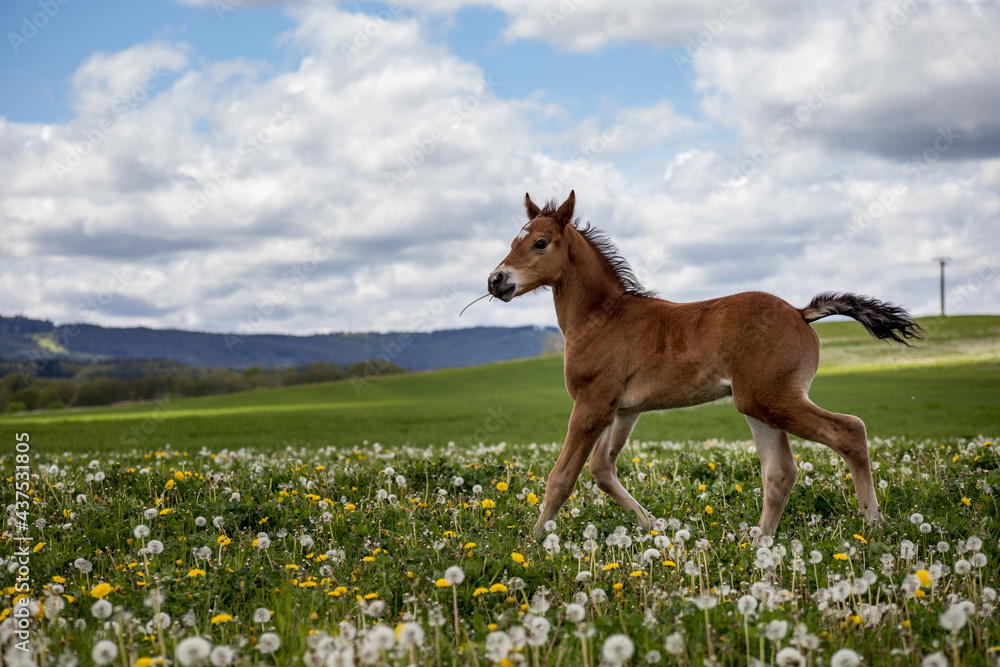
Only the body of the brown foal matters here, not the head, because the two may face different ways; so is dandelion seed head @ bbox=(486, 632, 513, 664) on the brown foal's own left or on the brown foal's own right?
on the brown foal's own left

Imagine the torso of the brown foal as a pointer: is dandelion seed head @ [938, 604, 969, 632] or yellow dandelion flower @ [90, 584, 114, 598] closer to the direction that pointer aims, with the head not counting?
the yellow dandelion flower

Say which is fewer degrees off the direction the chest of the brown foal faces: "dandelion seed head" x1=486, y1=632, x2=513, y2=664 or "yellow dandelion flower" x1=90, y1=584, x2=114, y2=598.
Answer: the yellow dandelion flower

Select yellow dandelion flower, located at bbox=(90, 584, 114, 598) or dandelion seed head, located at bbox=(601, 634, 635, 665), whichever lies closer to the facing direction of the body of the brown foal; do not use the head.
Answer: the yellow dandelion flower

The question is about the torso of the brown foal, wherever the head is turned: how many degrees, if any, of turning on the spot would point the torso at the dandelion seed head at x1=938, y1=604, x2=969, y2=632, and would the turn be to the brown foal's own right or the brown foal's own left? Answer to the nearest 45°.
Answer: approximately 90° to the brown foal's own left

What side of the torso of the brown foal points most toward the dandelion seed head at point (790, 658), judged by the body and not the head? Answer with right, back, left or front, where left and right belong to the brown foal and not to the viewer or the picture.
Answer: left

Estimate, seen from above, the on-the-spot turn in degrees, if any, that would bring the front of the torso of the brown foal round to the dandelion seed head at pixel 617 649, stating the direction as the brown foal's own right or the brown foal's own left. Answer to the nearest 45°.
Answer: approximately 90° to the brown foal's own left

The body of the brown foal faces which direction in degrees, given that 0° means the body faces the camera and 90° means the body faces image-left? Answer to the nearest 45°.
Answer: approximately 90°

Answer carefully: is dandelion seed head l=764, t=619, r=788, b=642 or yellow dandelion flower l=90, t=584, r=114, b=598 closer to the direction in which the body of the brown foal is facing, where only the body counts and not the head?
the yellow dandelion flower
